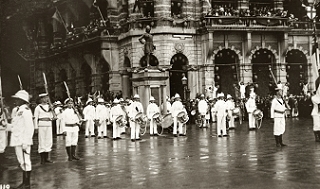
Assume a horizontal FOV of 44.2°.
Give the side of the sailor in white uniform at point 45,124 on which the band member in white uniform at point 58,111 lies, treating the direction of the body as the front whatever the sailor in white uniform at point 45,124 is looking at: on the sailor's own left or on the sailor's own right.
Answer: on the sailor's own left

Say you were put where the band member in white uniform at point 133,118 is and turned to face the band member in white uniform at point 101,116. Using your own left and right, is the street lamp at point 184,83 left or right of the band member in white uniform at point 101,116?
right

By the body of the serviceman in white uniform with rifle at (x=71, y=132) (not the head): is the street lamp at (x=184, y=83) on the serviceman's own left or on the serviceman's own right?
on the serviceman's own left

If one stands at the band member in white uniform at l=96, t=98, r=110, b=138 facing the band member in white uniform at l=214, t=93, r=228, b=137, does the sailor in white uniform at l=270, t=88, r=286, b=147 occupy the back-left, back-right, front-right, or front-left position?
front-right

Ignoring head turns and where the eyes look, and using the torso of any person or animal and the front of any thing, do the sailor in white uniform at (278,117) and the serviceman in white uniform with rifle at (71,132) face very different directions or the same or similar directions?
same or similar directions

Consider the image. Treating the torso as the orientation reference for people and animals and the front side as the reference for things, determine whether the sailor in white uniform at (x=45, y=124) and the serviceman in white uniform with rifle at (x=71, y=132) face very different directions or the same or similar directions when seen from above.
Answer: same or similar directions

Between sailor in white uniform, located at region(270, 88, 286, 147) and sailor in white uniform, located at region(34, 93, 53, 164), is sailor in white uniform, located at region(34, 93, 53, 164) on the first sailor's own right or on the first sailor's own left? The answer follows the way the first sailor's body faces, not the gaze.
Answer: on the first sailor's own right

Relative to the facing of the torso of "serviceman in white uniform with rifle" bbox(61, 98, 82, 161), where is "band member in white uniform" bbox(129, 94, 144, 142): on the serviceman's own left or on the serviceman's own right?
on the serviceman's own left
